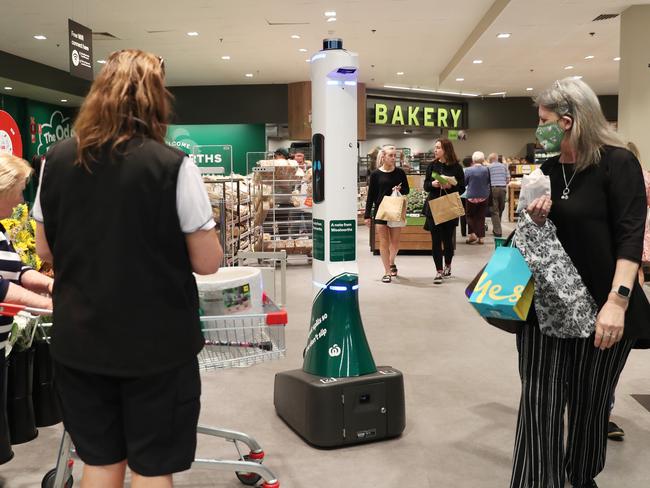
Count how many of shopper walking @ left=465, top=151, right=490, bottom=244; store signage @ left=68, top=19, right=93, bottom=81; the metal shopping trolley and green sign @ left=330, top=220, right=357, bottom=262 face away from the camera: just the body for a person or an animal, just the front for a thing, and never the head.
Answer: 1

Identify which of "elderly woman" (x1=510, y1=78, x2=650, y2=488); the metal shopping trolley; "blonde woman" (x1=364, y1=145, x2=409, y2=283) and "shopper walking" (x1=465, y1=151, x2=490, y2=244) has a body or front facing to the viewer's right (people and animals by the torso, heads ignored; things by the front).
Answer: the metal shopping trolley

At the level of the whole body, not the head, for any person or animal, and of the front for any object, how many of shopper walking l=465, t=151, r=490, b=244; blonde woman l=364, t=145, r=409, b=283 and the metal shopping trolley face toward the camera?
1

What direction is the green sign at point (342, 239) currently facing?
toward the camera

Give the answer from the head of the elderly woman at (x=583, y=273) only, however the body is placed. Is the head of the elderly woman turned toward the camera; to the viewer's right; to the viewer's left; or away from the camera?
to the viewer's left

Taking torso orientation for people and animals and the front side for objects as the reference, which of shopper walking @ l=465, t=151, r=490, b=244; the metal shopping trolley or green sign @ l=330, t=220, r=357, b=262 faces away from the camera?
the shopper walking

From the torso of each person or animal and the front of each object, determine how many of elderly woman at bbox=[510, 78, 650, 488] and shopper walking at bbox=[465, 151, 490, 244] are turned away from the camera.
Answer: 1

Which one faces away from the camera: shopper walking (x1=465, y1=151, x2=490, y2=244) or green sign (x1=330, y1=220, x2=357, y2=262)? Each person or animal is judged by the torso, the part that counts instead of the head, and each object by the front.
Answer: the shopper walking

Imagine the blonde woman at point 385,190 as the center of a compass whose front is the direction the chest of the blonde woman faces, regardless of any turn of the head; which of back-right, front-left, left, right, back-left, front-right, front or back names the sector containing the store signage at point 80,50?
right

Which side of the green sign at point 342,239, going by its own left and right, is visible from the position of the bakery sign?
back

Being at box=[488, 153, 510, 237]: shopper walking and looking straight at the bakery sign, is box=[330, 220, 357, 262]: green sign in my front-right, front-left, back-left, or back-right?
back-left

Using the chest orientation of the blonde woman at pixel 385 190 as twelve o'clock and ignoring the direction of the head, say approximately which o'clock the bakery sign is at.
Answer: The bakery sign is roughly at 6 o'clock from the blonde woman.

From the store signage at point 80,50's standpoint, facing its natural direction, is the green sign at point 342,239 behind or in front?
in front
